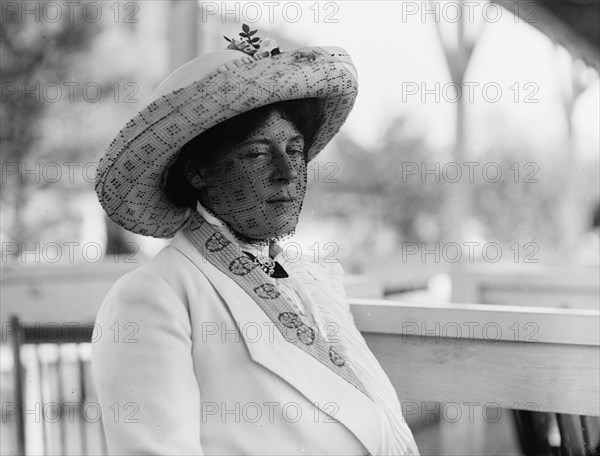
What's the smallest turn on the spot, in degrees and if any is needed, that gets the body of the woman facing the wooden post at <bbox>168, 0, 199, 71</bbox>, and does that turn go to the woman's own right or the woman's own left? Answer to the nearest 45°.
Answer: approximately 135° to the woman's own left

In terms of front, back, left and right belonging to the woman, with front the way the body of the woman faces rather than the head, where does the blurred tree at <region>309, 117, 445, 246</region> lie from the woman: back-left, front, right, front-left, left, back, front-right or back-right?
back-left

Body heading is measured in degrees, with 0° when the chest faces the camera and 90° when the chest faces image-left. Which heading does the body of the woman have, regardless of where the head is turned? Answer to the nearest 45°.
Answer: approximately 315°

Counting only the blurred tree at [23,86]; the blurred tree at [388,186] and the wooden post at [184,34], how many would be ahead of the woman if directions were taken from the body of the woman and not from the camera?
0

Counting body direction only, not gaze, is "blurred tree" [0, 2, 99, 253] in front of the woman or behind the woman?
behind
